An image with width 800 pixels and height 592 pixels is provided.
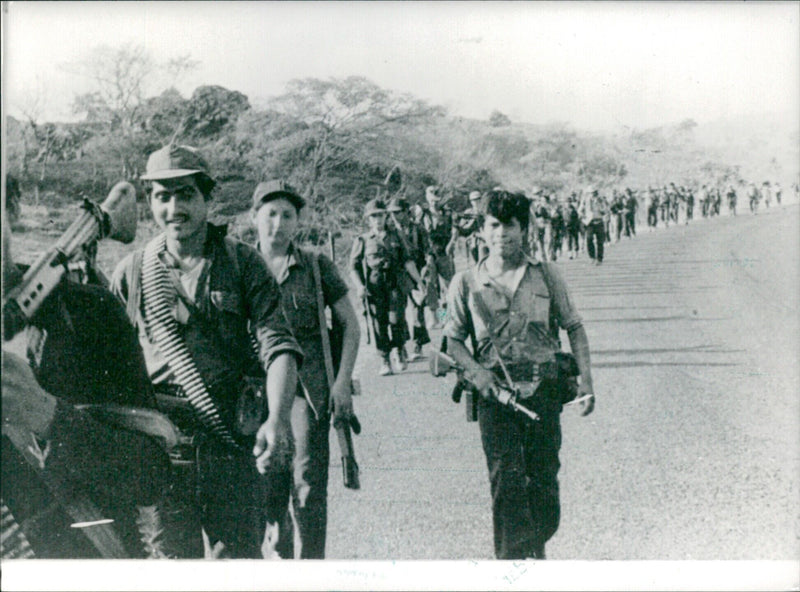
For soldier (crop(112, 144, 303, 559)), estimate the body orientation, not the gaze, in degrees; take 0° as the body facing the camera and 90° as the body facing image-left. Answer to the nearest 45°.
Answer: approximately 0°

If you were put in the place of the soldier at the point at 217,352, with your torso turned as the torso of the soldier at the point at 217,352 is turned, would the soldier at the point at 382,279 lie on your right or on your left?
on your left

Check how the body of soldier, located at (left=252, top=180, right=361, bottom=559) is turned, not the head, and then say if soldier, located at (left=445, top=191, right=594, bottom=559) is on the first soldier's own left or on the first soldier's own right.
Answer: on the first soldier's own left

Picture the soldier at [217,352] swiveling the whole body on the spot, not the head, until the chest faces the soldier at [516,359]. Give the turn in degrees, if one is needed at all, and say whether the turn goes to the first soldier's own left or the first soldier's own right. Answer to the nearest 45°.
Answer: approximately 90° to the first soldier's own left
